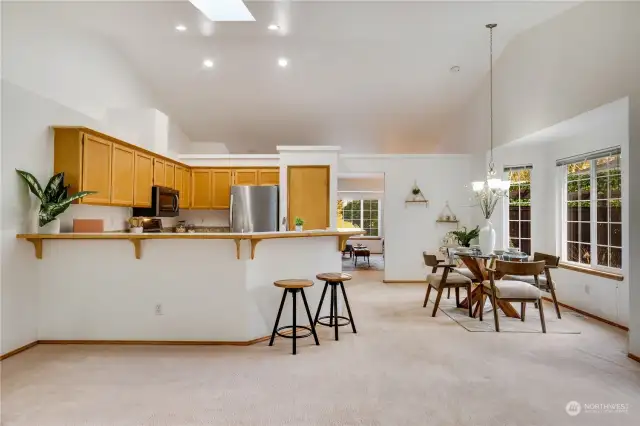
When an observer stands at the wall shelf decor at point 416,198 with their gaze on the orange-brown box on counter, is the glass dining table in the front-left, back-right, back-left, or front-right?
front-left

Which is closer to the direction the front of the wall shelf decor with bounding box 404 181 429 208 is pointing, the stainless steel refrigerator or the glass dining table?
the glass dining table

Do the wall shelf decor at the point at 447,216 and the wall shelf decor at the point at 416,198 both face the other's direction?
no

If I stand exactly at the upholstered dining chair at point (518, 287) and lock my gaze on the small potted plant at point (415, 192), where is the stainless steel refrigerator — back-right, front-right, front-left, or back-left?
front-left

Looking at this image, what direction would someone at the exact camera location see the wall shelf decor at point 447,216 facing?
facing the viewer

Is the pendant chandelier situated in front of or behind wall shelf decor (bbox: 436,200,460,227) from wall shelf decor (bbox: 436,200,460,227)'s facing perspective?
in front

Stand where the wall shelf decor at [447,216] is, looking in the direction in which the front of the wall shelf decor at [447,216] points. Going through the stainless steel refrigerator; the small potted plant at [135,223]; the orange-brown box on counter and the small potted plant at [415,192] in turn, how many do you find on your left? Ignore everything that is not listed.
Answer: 0

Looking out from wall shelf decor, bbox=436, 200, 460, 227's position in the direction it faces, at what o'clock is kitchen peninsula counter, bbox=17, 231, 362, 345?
The kitchen peninsula counter is roughly at 1 o'clock from the wall shelf decor.

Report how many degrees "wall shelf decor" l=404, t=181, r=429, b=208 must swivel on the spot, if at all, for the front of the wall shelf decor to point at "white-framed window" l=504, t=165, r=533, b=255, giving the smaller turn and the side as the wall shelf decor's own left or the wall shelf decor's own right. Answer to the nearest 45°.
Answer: approximately 90° to the wall shelf decor's own left

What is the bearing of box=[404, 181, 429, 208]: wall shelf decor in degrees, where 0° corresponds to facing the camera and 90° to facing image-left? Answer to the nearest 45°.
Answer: approximately 0°

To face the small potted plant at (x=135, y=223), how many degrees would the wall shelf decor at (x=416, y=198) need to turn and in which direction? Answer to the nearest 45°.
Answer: approximately 45° to its right

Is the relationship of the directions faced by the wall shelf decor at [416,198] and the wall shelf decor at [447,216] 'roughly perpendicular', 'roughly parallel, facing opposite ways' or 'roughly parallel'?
roughly parallel

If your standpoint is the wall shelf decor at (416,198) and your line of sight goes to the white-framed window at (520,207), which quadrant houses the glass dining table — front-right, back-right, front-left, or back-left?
front-right

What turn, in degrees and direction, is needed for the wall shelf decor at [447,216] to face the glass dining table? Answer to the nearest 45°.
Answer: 0° — it already faces it

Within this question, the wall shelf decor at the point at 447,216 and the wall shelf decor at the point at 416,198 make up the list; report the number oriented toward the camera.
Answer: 2
